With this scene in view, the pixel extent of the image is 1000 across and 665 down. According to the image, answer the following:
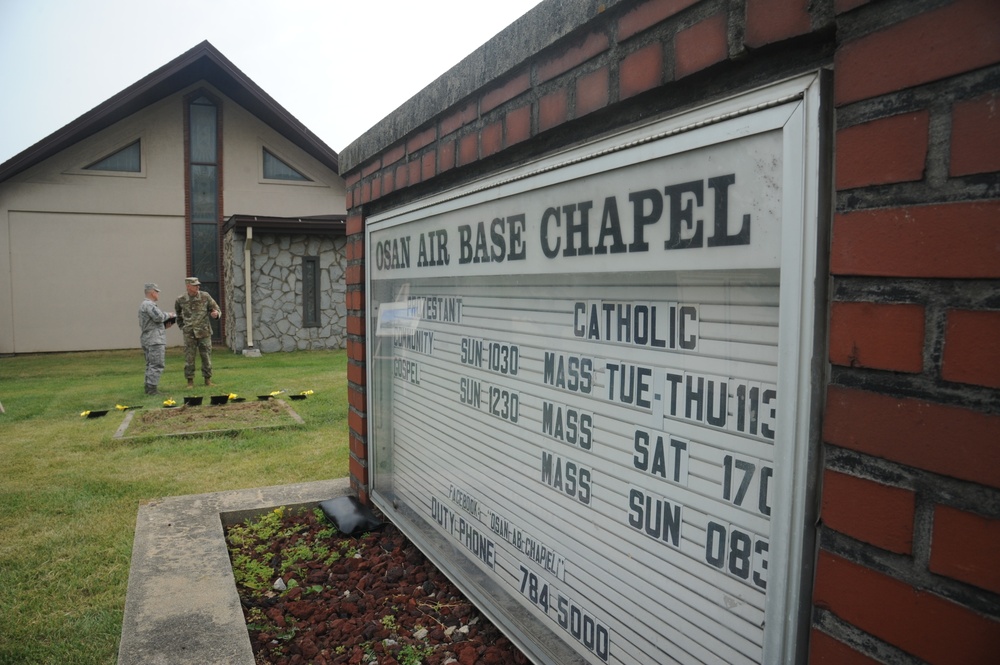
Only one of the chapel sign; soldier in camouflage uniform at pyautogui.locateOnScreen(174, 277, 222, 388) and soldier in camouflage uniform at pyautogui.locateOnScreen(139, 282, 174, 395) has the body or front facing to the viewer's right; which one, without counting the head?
soldier in camouflage uniform at pyautogui.locateOnScreen(139, 282, 174, 395)

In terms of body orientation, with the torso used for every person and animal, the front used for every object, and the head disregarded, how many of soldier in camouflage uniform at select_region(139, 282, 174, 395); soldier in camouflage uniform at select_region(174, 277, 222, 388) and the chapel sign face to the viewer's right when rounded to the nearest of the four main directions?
1

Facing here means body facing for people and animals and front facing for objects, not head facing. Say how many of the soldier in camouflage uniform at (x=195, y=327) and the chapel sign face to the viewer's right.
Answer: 0

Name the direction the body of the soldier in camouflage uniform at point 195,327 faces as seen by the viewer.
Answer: toward the camera

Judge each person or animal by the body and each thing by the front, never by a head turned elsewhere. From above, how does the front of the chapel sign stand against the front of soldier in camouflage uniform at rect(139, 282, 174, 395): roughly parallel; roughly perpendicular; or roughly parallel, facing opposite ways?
roughly parallel, facing opposite ways

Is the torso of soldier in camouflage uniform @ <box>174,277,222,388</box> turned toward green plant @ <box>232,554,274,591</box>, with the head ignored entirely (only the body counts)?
yes

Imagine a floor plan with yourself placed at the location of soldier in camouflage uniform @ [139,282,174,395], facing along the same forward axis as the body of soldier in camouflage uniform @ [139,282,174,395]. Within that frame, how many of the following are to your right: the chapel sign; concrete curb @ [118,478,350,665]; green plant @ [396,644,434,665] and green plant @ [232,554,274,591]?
4

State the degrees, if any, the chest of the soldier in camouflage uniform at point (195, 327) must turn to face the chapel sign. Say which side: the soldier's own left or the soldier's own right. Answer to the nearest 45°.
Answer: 0° — they already face it

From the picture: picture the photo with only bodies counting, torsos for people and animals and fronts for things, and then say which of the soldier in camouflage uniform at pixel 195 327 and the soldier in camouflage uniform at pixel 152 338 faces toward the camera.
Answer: the soldier in camouflage uniform at pixel 195 327

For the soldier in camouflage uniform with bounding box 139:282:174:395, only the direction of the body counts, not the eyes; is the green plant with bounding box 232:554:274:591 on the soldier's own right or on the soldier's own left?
on the soldier's own right

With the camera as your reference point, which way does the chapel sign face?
facing the viewer and to the left of the viewer

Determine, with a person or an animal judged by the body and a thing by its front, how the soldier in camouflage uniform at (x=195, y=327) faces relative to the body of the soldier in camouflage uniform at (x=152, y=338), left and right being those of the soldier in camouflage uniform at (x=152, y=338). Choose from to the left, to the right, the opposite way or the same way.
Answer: to the right

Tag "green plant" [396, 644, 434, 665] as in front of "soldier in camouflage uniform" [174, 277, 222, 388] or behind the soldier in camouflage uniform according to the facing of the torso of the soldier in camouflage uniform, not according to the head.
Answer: in front

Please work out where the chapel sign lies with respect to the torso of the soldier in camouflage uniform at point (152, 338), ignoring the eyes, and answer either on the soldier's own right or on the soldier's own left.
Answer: on the soldier's own right

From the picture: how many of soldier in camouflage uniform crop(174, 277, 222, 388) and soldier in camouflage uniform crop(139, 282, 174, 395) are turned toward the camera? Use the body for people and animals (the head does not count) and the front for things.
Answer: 1

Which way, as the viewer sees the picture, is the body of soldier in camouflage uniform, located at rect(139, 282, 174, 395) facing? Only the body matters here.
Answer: to the viewer's right
